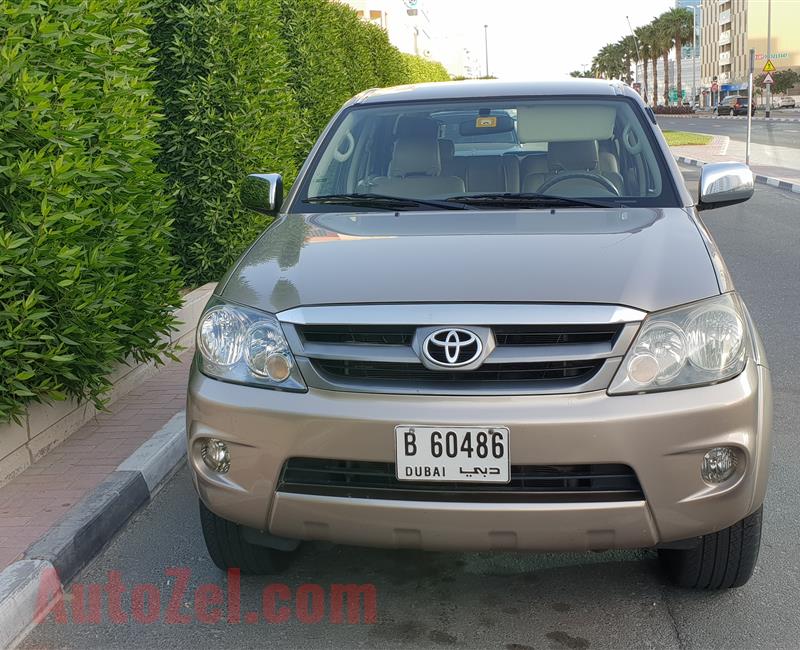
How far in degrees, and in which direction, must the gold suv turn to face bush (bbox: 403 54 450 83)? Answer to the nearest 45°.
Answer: approximately 180°

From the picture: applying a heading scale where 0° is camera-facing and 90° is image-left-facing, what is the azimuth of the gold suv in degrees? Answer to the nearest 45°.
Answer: approximately 0°

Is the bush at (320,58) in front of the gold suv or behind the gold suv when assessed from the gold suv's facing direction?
behind

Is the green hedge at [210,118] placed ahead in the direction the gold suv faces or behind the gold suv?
behind
